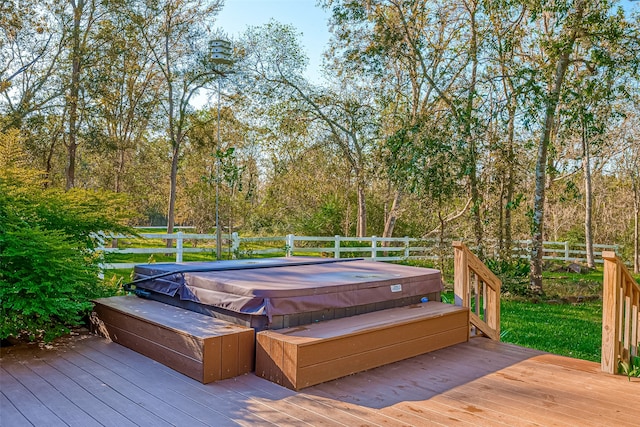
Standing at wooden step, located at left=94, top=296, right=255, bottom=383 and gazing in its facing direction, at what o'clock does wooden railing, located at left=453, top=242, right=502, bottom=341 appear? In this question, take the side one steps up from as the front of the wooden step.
The wooden railing is roughly at 7 o'clock from the wooden step.

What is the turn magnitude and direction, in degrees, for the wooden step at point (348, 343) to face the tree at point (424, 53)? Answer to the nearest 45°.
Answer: approximately 135° to its left

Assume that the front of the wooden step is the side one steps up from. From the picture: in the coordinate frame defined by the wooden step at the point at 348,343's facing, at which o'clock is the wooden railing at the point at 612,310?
The wooden railing is roughly at 10 o'clock from the wooden step.

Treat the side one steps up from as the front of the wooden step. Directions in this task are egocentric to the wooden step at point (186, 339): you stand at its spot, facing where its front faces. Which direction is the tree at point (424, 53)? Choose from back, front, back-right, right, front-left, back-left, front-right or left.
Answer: back

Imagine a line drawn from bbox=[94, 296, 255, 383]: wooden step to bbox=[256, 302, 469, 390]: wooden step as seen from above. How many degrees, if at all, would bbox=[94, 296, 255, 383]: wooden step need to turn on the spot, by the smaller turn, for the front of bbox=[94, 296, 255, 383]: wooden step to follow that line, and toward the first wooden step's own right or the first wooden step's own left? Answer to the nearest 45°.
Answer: approximately 135° to the first wooden step's own left

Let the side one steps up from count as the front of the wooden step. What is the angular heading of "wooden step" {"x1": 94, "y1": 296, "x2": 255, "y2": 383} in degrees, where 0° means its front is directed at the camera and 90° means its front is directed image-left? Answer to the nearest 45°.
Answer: approximately 45°

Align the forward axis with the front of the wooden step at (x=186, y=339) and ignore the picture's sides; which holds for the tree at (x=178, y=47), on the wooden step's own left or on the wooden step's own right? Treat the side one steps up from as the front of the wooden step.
on the wooden step's own right

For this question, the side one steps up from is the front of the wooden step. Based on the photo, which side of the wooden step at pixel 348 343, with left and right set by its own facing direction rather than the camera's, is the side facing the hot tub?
back

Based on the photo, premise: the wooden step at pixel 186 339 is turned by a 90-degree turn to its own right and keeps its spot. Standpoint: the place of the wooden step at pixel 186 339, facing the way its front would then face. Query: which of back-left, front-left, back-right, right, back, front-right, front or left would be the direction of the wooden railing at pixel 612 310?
back-right

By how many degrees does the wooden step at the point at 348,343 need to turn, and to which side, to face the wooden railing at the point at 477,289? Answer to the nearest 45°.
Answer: approximately 90° to its left

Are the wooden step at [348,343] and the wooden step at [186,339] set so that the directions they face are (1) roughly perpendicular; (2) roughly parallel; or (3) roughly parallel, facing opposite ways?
roughly perpendicular
